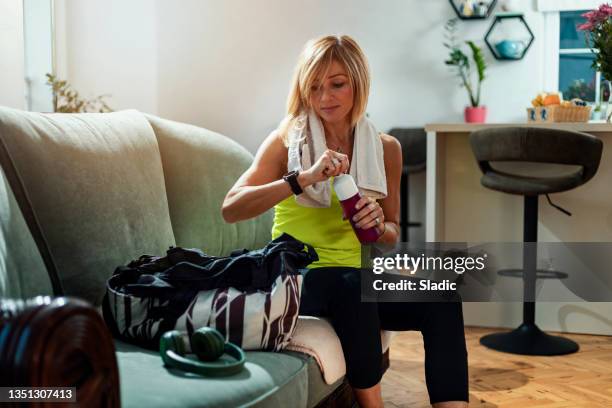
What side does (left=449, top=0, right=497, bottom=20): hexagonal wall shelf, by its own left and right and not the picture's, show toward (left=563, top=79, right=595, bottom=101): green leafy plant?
left

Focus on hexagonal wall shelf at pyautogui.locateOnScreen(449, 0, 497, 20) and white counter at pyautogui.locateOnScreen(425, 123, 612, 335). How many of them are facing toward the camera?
2

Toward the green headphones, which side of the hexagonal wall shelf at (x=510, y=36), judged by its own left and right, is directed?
front

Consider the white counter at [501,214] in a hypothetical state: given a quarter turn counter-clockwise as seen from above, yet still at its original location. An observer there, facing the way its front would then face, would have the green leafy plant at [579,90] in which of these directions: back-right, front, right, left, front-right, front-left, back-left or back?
left

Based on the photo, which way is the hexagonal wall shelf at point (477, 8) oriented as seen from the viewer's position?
toward the camera

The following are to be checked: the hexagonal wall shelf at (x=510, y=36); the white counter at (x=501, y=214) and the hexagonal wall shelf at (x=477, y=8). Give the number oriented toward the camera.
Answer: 3

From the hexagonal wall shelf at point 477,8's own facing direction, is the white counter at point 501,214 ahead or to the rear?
ahead
